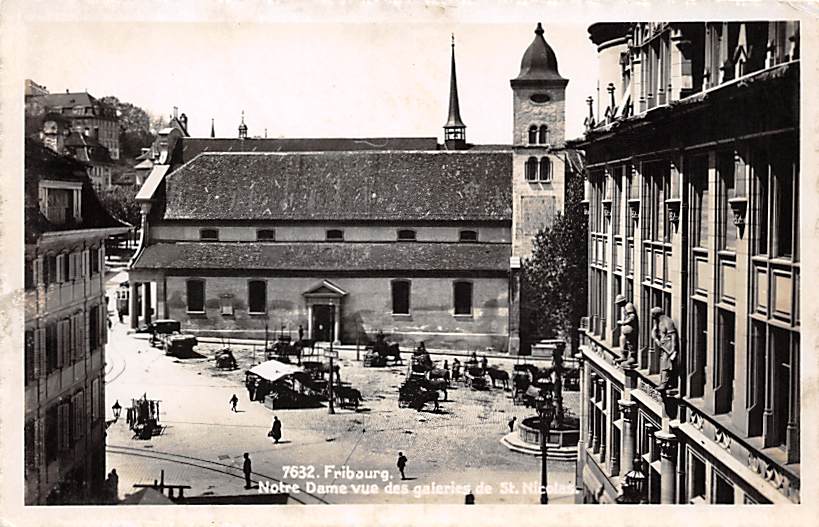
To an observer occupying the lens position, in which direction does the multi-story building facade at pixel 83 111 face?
facing the viewer and to the right of the viewer

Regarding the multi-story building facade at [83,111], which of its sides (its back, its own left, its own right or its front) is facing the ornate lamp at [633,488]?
front

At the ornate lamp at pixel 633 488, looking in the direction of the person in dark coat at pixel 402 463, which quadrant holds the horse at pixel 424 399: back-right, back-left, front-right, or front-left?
front-right

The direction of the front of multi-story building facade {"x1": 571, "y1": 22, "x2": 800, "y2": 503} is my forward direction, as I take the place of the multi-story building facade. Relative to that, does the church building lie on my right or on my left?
on my right

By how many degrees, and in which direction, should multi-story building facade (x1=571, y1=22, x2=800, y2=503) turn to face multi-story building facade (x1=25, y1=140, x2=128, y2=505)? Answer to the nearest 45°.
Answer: approximately 45° to its right

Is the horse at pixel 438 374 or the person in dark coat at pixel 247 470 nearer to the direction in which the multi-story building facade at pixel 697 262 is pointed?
the person in dark coat

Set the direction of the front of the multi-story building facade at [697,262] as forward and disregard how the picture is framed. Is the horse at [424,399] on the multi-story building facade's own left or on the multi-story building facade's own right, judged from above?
on the multi-story building facade's own right

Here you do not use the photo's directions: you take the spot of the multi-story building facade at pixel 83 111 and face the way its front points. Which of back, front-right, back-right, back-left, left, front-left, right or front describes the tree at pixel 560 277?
front-left

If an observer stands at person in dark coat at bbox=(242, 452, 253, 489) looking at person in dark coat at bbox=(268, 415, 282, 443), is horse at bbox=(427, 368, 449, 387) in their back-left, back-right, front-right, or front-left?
front-right
